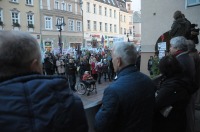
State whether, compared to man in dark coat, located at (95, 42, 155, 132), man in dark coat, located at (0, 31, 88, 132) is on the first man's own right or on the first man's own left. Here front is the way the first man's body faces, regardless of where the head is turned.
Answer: on the first man's own left

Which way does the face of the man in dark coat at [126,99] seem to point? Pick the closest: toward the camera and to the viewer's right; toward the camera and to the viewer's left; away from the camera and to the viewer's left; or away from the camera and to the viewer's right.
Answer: away from the camera and to the viewer's left

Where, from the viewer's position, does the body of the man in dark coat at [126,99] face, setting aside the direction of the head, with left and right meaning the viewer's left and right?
facing away from the viewer and to the left of the viewer
